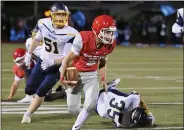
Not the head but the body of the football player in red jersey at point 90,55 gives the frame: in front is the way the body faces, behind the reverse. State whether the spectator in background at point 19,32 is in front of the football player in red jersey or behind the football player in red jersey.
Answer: behind
